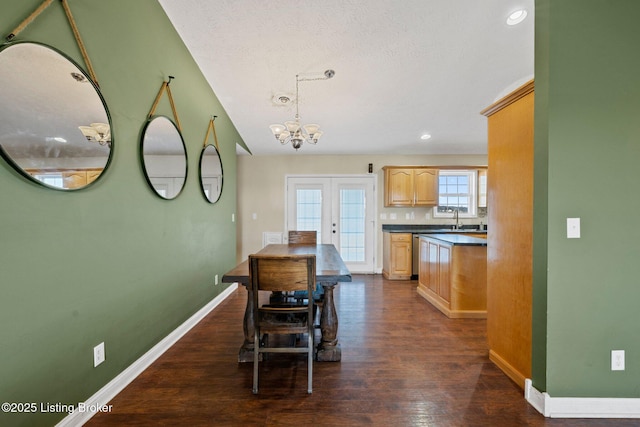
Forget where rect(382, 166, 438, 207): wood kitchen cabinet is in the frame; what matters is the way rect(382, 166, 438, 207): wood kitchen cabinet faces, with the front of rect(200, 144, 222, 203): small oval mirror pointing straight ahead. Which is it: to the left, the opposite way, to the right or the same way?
to the right

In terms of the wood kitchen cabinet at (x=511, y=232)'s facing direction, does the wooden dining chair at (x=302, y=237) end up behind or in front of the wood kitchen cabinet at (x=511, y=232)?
in front

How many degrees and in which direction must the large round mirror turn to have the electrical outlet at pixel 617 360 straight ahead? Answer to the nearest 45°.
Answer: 0° — it already faces it

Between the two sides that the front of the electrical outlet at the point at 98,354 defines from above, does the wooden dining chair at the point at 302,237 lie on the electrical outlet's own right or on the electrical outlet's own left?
on the electrical outlet's own left

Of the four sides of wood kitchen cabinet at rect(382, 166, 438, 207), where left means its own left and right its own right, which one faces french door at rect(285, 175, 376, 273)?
right

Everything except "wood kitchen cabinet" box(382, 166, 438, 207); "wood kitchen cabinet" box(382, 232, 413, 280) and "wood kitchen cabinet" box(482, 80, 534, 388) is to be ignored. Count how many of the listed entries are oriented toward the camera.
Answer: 2

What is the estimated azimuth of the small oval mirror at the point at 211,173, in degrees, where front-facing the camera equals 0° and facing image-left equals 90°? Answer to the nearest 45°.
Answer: approximately 315°

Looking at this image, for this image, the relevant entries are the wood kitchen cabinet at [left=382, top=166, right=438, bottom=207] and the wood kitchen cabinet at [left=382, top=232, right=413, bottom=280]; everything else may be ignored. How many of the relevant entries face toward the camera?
2

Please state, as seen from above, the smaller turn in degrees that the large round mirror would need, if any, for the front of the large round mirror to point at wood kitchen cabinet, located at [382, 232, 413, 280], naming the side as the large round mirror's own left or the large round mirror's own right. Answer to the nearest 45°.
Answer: approximately 45° to the large round mirror's own left

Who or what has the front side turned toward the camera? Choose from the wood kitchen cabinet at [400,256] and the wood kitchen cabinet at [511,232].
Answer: the wood kitchen cabinet at [400,256]

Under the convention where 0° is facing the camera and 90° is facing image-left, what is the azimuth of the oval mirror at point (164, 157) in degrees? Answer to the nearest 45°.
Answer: approximately 315°

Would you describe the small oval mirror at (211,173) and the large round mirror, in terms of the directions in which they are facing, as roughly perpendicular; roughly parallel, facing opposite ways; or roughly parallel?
roughly parallel

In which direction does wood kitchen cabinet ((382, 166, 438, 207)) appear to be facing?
toward the camera
